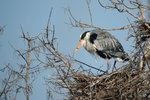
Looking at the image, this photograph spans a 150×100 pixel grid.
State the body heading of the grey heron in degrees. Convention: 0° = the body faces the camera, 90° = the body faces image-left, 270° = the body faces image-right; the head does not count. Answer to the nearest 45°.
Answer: approximately 90°
